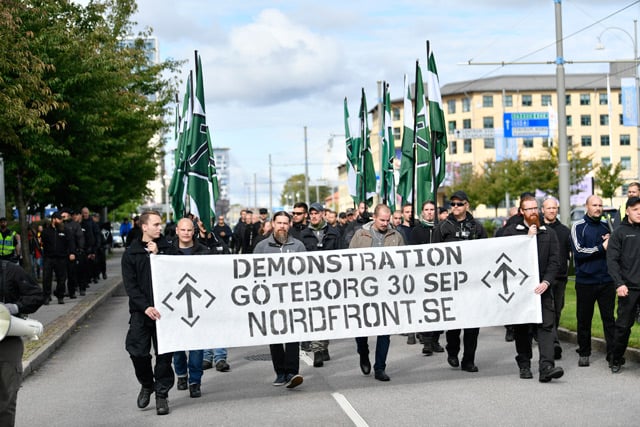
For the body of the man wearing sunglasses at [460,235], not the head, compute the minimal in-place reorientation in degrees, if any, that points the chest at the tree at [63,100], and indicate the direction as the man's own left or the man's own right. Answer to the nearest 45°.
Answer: approximately 135° to the man's own right

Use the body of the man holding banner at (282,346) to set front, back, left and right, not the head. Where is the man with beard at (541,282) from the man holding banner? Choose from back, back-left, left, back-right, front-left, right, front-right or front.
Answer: left

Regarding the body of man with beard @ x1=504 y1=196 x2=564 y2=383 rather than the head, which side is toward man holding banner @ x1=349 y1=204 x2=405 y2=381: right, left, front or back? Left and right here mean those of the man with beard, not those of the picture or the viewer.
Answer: right

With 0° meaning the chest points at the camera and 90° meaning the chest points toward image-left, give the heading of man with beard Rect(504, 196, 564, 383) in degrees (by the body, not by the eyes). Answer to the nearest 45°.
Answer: approximately 0°

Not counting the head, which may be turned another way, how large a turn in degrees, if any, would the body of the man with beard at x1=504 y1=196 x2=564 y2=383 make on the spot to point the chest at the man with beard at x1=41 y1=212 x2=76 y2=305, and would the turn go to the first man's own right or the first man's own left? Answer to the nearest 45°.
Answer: approximately 135° to the first man's own right

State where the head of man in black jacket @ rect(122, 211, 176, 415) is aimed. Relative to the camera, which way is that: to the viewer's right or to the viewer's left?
to the viewer's right

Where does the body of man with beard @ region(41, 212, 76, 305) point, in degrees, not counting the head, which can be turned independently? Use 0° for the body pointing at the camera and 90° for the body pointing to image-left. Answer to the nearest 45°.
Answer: approximately 0°

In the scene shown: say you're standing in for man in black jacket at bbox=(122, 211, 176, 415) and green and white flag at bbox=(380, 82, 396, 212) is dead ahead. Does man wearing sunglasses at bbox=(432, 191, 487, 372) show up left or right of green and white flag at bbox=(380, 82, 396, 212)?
right

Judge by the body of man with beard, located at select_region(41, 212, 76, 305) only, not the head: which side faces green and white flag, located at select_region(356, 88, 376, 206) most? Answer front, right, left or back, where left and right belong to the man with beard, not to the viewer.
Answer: left
